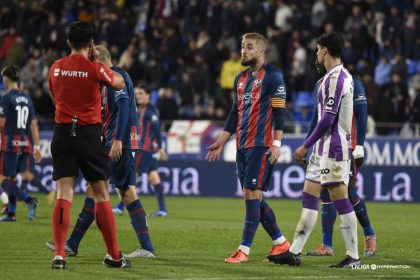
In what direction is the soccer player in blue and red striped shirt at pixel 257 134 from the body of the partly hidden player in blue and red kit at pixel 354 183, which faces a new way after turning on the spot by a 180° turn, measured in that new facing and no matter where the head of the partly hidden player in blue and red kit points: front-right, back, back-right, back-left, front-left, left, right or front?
back

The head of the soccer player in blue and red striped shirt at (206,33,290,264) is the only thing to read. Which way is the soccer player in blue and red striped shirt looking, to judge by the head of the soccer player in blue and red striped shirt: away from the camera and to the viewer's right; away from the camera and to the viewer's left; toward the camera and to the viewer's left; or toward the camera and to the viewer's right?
toward the camera and to the viewer's left

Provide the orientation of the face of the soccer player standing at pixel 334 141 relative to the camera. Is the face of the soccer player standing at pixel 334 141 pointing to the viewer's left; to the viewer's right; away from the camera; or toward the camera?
to the viewer's left

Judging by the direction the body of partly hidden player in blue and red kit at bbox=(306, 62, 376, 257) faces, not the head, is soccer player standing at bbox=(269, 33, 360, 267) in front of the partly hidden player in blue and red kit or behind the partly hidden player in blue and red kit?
in front

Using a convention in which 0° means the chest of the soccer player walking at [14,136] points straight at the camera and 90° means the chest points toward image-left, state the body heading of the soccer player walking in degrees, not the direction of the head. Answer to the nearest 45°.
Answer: approximately 135°

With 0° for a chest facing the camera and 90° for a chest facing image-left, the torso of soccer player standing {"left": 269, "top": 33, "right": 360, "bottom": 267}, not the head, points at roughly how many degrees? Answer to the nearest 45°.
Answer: approximately 90°

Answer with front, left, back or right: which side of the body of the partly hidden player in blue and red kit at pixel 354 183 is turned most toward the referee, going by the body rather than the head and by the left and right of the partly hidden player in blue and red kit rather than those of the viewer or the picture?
front

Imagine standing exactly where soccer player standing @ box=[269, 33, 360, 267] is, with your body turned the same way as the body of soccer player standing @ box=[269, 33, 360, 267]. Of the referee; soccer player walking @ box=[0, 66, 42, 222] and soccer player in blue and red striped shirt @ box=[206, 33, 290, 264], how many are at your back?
0

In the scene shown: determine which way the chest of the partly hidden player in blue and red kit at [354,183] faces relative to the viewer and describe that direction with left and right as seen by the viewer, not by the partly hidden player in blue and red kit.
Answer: facing the viewer and to the left of the viewer

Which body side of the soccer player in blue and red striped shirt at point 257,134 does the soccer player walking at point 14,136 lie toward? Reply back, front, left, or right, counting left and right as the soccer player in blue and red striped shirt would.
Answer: right

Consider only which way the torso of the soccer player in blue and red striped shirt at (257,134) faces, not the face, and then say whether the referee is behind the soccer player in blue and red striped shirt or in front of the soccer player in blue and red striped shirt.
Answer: in front

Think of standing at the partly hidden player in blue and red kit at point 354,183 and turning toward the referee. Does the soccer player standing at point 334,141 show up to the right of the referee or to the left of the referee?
left

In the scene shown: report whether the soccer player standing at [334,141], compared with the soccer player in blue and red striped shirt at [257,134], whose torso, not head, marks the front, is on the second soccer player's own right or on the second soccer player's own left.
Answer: on the second soccer player's own left

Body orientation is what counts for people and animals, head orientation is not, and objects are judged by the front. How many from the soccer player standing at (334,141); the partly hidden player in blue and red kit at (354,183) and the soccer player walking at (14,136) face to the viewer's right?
0
